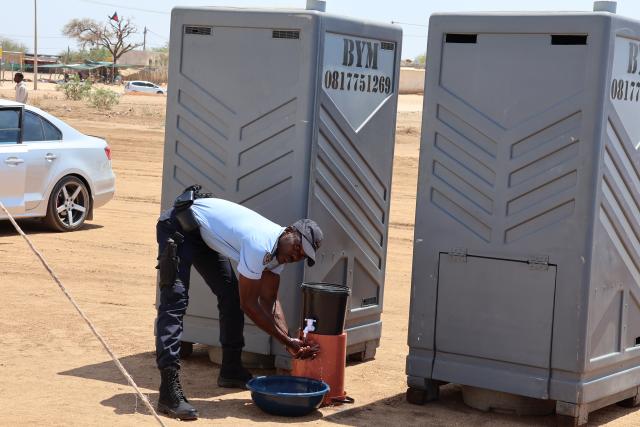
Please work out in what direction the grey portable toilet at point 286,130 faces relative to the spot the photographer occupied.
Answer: facing away from the viewer and to the right of the viewer

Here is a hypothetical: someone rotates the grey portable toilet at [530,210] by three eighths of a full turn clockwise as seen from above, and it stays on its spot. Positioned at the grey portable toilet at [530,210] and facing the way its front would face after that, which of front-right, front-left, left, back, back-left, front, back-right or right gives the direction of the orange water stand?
right

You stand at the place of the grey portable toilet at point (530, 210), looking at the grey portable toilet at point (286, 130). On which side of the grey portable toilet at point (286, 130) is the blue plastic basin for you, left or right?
left

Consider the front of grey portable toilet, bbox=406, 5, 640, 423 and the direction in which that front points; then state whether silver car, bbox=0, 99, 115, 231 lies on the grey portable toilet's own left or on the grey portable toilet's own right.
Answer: on the grey portable toilet's own left

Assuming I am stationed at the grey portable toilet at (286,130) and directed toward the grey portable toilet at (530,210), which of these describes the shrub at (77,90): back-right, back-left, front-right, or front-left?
back-left
